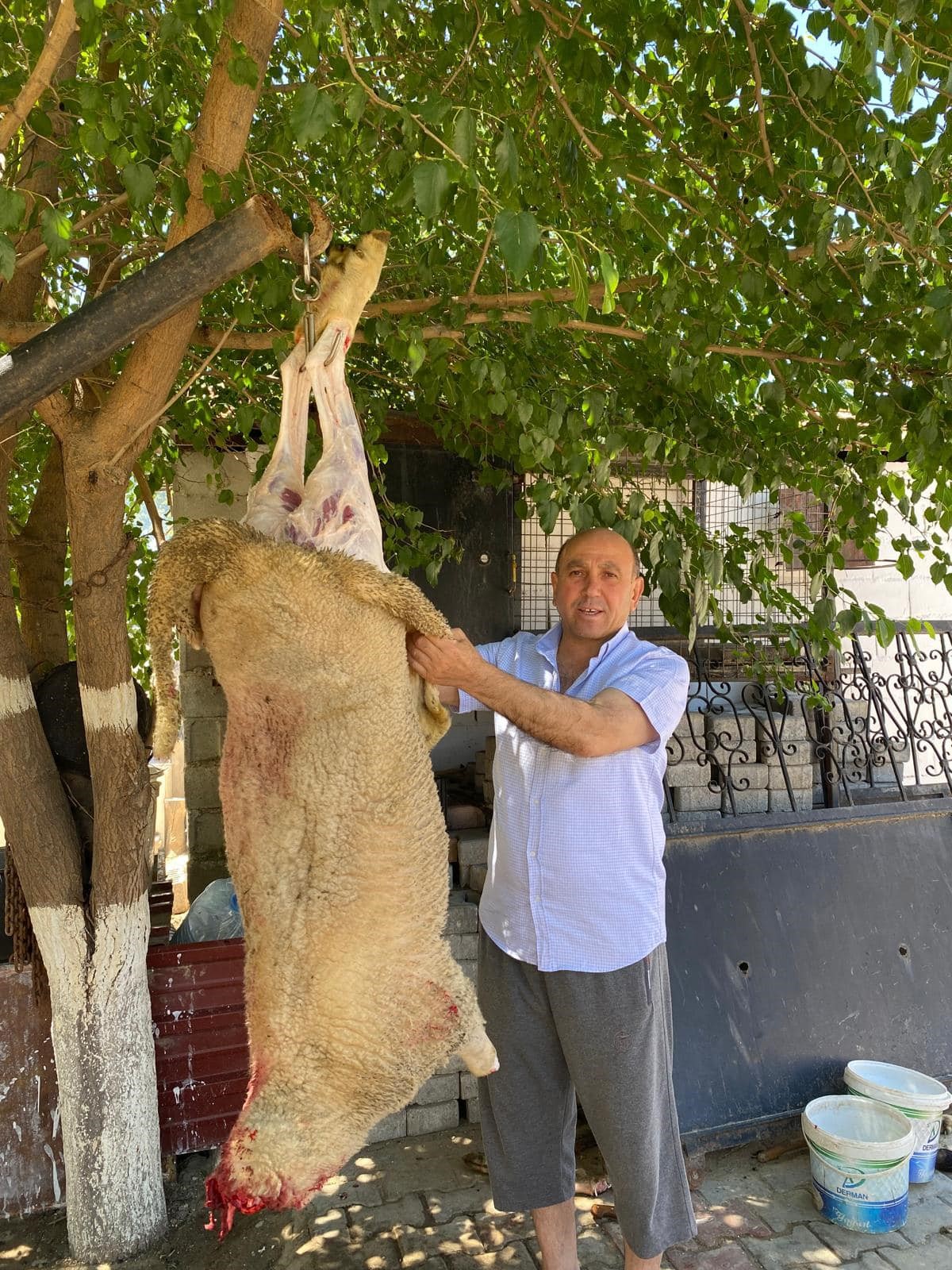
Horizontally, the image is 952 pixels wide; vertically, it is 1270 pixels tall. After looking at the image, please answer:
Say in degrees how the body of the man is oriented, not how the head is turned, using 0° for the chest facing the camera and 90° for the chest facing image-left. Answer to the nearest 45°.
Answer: approximately 45°

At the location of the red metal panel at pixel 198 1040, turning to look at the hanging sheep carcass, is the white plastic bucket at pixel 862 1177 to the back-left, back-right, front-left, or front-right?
front-left

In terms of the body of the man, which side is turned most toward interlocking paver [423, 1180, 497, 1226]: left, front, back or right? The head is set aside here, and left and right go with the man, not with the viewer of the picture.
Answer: right

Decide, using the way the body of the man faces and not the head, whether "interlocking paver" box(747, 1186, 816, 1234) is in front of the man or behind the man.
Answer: behind

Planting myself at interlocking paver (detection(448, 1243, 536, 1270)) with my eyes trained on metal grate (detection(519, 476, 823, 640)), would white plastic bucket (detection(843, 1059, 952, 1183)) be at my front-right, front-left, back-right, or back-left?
front-right

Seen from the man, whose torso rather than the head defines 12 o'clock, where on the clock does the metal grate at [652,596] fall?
The metal grate is roughly at 5 o'clock from the man.

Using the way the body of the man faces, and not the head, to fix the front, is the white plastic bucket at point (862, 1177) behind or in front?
behind

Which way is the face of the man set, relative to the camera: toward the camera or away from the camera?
toward the camera
